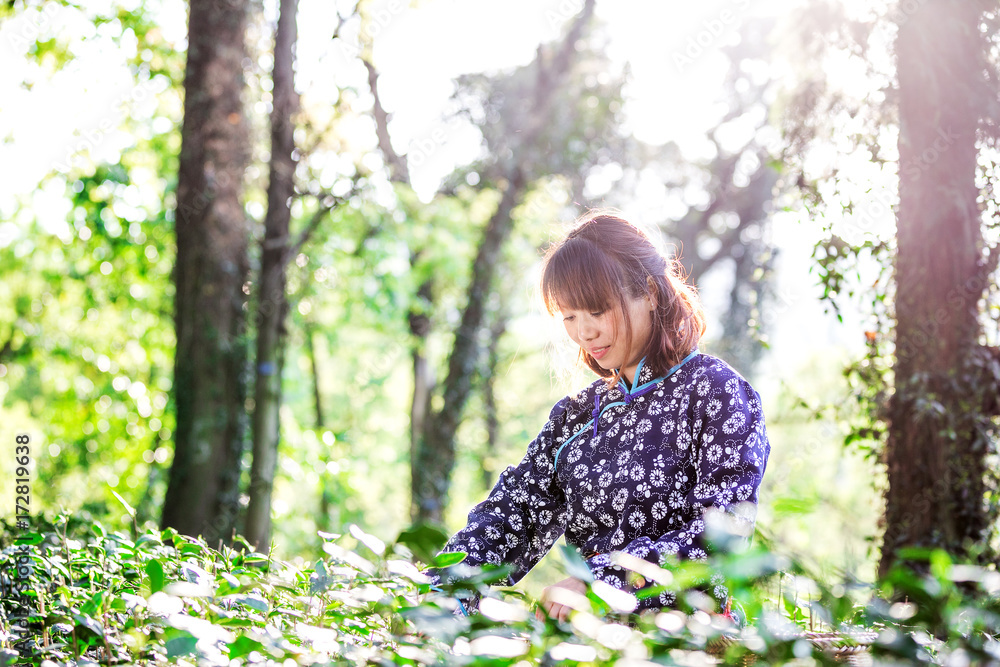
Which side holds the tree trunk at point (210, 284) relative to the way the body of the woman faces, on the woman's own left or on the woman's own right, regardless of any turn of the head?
on the woman's own right

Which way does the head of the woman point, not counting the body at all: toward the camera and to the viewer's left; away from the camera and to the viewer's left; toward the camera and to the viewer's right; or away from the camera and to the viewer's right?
toward the camera and to the viewer's left

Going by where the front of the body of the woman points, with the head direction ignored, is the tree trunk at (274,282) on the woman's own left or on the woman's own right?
on the woman's own right

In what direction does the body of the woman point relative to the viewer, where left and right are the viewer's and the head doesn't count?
facing the viewer and to the left of the viewer

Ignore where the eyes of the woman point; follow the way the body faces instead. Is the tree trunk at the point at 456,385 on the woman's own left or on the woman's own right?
on the woman's own right
